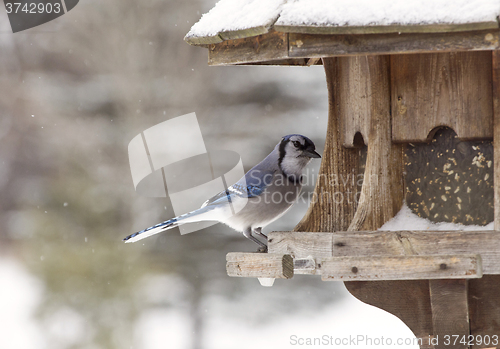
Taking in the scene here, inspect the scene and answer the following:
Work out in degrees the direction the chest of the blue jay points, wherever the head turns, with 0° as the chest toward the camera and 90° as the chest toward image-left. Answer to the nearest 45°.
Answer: approximately 270°
